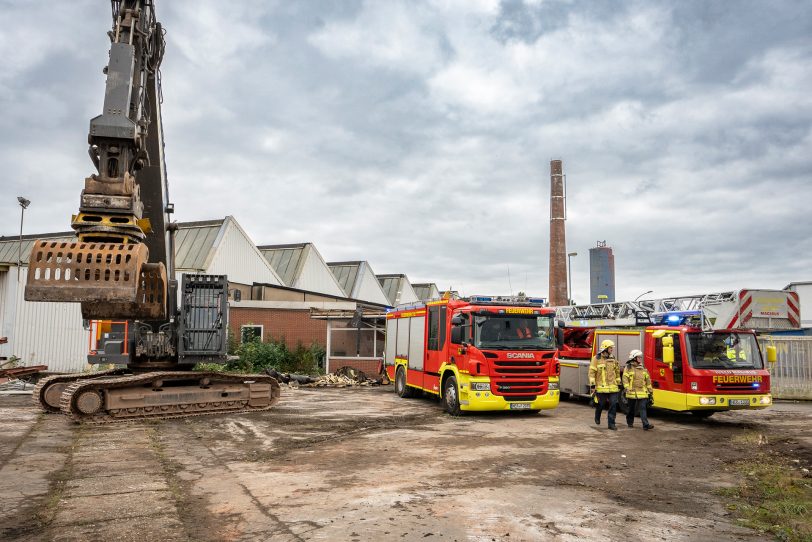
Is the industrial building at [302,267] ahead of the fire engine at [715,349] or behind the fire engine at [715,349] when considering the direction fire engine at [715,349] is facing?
behind

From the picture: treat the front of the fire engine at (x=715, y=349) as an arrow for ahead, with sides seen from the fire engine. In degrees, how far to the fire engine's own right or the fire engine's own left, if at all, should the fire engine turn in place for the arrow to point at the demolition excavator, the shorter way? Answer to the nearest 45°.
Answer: approximately 90° to the fire engine's own right

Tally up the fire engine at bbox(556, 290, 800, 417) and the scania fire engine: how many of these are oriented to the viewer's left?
0

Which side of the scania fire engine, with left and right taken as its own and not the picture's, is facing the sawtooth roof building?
back

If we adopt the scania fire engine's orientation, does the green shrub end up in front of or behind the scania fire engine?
behind

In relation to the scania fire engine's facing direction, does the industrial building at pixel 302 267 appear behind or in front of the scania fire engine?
behind

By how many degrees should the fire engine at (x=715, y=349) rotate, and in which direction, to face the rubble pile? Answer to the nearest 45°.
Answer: approximately 180°

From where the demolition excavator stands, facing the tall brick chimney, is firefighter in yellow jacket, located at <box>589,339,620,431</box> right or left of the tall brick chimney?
right

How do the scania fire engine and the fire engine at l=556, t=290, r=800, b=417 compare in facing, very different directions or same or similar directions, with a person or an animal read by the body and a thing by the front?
same or similar directions

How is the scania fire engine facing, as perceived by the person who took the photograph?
facing the viewer and to the right of the viewer

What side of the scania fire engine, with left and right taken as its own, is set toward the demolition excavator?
right

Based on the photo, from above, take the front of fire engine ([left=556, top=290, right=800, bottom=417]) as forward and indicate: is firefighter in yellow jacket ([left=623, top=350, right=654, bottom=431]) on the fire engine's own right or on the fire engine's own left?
on the fire engine's own right

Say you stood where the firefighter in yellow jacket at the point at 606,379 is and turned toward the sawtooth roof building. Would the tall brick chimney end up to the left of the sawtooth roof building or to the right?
right
